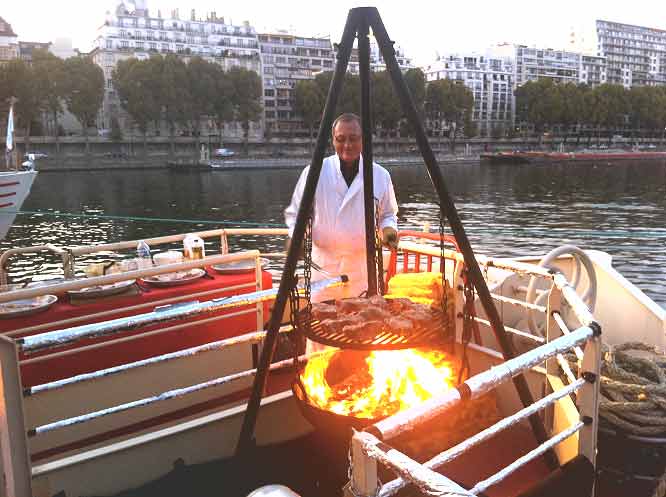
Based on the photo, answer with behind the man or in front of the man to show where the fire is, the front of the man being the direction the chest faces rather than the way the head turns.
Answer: in front

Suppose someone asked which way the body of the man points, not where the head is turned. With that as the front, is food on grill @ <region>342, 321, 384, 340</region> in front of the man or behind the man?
in front

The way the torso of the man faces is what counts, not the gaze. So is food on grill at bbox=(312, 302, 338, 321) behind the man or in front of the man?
in front

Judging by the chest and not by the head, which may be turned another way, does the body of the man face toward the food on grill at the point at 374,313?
yes

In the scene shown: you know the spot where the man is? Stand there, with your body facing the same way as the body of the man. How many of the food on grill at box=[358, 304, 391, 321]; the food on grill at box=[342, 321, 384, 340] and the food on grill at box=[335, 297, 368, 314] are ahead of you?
3

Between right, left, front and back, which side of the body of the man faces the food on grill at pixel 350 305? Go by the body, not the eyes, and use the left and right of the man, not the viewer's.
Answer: front

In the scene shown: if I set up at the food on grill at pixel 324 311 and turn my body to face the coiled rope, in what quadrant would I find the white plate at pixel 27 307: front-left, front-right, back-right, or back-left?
back-left

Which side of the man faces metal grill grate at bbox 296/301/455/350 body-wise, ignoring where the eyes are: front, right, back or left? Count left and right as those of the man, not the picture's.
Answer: front

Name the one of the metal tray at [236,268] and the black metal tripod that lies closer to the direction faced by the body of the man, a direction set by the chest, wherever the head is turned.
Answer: the black metal tripod

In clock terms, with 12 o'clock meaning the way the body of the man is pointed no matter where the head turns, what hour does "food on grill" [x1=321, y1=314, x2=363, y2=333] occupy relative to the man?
The food on grill is roughly at 12 o'clock from the man.

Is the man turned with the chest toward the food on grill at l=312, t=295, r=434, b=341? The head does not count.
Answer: yes
